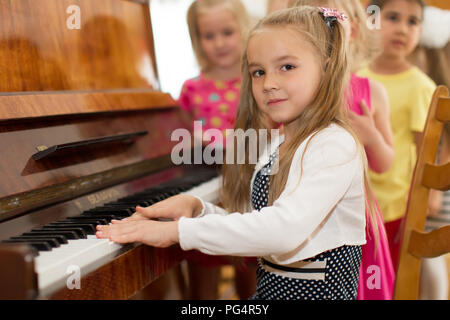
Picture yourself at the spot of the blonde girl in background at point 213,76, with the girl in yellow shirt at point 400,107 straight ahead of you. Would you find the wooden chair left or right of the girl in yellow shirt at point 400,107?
right

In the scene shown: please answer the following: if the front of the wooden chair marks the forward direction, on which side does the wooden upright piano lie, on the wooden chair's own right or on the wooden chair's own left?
on the wooden chair's own left

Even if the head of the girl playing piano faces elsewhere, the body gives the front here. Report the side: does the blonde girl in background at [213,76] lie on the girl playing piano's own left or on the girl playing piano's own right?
on the girl playing piano's own right

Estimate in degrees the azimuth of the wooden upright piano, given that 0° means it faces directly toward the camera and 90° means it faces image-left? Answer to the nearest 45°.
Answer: approximately 315°

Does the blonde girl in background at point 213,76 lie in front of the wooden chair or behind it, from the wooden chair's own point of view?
in front

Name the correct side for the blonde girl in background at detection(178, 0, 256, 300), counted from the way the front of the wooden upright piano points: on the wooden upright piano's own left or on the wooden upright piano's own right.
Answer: on the wooden upright piano's own left
